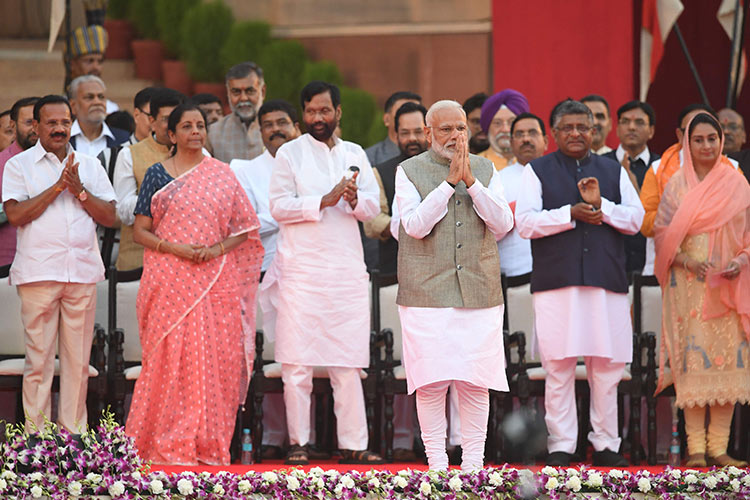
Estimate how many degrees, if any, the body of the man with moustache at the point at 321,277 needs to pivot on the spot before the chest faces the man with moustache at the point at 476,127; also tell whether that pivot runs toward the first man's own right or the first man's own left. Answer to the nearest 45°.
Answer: approximately 90° to the first man's own left

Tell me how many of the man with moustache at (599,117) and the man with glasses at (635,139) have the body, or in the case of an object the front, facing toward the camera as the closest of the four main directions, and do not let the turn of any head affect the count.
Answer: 2

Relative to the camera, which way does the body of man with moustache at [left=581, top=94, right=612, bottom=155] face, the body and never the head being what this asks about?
toward the camera

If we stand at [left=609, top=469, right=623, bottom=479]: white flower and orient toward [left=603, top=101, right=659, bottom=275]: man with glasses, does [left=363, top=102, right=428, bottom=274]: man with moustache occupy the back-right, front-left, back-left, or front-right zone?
front-left

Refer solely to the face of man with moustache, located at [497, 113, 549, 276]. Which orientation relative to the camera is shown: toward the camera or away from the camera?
toward the camera

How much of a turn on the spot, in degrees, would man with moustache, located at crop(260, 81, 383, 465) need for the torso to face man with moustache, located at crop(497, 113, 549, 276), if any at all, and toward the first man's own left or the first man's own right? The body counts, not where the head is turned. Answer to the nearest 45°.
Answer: approximately 90° to the first man's own left

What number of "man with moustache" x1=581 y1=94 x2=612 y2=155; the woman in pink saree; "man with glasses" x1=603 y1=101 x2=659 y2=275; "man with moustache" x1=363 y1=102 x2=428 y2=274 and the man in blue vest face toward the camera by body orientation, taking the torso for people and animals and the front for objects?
5

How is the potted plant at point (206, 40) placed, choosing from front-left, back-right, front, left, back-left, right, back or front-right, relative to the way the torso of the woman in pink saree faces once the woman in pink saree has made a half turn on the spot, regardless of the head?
front

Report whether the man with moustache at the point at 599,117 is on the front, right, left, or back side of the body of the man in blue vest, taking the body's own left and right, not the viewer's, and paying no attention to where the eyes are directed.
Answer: back

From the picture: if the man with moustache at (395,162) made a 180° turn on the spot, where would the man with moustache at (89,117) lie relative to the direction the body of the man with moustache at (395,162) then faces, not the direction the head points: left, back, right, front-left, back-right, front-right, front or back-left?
left

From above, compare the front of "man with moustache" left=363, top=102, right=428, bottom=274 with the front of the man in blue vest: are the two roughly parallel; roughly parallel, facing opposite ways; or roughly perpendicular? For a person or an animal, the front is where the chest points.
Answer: roughly parallel

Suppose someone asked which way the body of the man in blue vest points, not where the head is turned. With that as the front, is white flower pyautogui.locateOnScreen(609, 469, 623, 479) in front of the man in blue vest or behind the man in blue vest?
in front

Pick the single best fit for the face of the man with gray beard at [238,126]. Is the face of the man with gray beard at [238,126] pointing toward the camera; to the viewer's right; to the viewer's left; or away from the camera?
toward the camera

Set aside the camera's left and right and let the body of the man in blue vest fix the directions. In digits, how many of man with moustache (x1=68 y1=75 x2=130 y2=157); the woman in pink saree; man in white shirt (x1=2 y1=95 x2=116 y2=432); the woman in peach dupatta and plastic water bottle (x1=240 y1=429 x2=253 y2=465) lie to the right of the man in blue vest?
4

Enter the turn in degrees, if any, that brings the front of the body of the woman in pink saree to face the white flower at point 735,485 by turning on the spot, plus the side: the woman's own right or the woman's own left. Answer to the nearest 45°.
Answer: approximately 45° to the woman's own left

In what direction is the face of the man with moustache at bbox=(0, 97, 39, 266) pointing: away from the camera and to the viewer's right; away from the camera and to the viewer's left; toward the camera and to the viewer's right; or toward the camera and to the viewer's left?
toward the camera and to the viewer's right

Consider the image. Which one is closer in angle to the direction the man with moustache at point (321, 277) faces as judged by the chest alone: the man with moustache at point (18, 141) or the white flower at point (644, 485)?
the white flower

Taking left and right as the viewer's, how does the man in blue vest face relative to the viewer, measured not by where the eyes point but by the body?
facing the viewer
